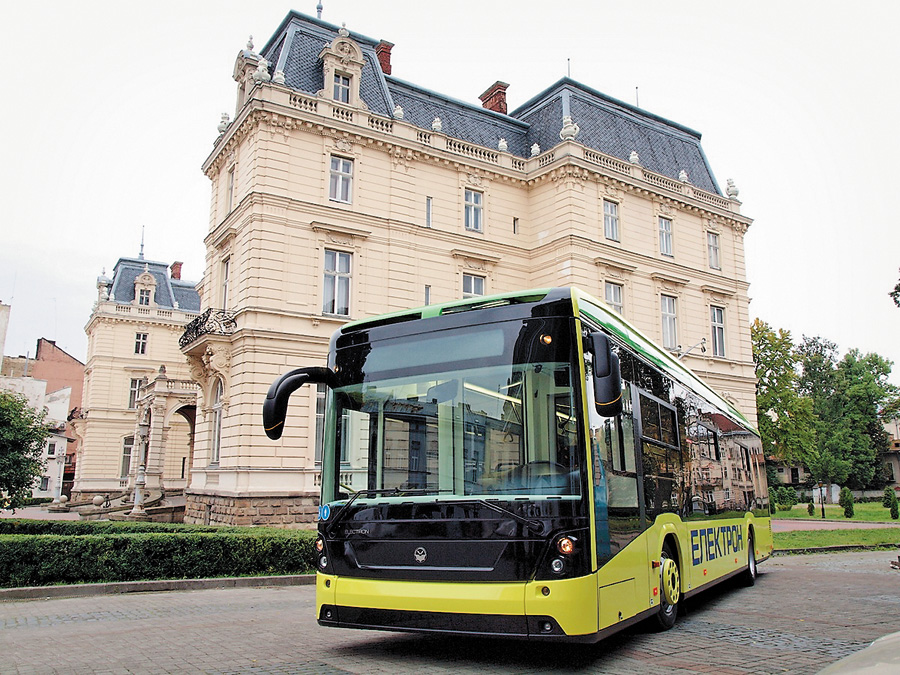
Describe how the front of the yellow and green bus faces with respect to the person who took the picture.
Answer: facing the viewer and to the left of the viewer

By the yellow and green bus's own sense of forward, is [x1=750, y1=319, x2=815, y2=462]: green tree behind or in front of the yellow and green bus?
behind

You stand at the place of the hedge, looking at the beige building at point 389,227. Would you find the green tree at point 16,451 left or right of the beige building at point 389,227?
left

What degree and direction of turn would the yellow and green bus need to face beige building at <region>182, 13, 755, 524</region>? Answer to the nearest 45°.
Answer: approximately 135° to its right

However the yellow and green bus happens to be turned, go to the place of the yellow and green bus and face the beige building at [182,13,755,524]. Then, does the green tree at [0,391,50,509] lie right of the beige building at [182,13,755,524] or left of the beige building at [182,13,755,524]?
left

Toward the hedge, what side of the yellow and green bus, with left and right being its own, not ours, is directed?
right

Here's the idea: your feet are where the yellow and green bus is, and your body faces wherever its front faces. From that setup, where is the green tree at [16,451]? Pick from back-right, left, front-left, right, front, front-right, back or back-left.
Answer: right
